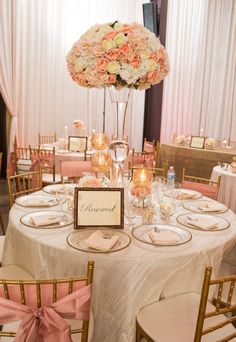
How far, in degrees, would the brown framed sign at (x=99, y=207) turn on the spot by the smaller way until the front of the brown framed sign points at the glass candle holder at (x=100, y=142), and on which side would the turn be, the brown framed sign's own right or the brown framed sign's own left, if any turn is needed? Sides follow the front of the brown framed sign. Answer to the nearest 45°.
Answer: approximately 180°

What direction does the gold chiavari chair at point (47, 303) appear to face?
away from the camera

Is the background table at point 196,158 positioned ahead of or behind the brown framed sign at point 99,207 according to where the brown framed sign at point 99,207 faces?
behind

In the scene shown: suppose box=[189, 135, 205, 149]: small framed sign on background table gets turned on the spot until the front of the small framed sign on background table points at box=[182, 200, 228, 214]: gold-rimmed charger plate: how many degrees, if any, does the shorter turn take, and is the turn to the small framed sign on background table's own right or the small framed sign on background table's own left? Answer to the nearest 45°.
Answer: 0° — it already faces it

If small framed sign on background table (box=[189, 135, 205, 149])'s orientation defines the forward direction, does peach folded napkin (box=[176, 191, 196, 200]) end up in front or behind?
in front

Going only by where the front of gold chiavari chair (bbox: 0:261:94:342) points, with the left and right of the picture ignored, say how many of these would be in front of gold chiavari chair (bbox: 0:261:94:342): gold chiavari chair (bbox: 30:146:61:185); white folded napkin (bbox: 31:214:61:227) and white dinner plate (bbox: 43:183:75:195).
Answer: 3

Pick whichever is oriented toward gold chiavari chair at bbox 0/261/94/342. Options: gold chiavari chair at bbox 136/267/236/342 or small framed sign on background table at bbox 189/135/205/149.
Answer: the small framed sign on background table

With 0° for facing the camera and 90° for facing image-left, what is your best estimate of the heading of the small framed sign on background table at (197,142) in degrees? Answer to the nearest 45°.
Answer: approximately 0°

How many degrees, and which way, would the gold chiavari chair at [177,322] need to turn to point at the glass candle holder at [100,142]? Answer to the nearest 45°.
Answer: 0° — it already faces it

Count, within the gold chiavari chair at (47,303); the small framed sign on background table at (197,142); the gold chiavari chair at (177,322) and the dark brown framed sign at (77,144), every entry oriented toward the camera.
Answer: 2
